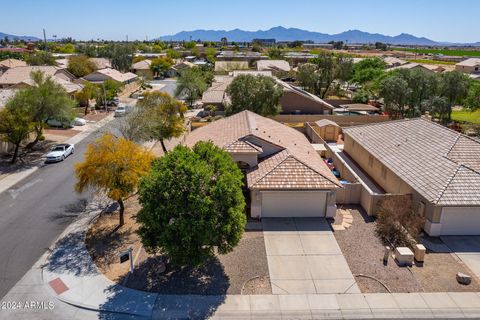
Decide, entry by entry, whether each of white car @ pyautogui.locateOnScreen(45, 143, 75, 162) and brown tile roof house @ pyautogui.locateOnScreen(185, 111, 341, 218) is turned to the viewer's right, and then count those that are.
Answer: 0

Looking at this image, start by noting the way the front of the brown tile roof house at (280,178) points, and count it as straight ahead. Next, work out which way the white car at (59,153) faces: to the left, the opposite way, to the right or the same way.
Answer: the same way

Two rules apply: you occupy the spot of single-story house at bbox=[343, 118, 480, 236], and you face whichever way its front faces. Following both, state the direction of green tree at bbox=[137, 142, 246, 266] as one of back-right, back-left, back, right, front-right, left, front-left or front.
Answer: right

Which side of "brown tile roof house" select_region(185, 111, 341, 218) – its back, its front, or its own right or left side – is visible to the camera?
front

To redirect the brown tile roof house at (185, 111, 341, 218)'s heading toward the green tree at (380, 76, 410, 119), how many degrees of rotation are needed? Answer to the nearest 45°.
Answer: approximately 135° to its left

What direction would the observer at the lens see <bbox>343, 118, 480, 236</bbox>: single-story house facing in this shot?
facing the viewer and to the right of the viewer

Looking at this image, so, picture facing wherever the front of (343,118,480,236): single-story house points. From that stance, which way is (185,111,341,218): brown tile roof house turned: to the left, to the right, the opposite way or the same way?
the same way

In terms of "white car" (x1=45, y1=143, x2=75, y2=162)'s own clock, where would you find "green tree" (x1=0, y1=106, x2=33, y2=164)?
The green tree is roughly at 1 o'clock from the white car.

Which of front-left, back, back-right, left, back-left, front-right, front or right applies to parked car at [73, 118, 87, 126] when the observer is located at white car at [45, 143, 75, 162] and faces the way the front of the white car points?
back-right

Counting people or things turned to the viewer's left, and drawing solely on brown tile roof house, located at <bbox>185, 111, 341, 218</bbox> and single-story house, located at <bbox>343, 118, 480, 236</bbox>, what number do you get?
0

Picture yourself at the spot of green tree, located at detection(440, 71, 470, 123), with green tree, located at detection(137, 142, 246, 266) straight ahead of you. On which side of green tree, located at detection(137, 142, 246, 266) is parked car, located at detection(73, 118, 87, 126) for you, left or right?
right

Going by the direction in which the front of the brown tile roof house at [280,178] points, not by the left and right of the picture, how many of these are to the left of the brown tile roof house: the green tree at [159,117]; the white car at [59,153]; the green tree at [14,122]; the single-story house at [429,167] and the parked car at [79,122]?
1

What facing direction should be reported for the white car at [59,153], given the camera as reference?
facing the viewer and to the left of the viewer

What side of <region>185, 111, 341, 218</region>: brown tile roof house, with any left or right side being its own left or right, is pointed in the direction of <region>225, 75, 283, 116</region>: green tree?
back

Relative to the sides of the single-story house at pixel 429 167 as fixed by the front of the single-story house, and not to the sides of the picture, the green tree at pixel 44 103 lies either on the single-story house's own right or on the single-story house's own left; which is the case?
on the single-story house's own right

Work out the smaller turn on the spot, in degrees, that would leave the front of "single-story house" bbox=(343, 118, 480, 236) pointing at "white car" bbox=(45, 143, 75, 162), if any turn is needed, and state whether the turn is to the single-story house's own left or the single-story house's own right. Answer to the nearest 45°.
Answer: approximately 135° to the single-story house's own right

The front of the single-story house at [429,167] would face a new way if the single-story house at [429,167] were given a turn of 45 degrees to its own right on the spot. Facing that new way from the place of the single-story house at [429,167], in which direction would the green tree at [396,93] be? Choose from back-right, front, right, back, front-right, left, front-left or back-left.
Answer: back

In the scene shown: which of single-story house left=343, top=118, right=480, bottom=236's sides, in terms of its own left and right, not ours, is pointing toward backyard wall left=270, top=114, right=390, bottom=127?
back
